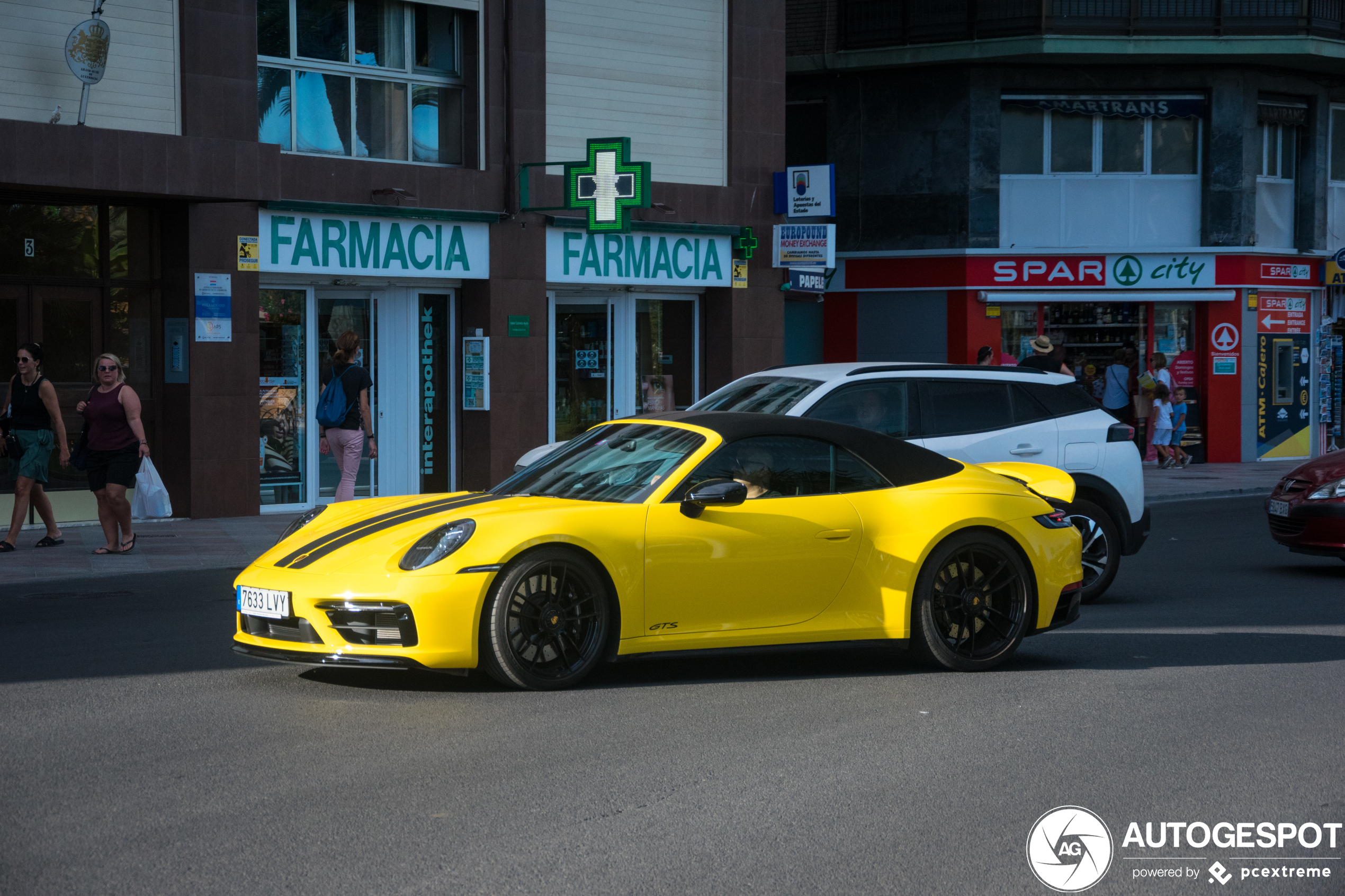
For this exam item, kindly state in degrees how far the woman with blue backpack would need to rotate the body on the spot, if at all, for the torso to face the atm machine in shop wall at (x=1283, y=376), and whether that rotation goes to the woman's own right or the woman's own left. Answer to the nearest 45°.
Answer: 0° — they already face it

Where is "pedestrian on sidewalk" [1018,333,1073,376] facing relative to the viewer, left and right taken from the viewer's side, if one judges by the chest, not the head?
facing away from the viewer

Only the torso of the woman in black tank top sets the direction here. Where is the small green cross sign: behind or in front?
behind

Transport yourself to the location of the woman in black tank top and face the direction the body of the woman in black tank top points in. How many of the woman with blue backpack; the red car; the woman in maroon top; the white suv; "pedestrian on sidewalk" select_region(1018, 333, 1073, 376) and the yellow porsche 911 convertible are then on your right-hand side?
0

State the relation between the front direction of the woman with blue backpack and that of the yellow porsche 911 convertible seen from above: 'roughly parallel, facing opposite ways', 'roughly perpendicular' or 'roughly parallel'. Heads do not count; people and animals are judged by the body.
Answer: roughly parallel, facing opposite ways

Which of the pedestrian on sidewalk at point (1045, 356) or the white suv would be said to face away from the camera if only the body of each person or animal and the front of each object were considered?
the pedestrian on sidewalk

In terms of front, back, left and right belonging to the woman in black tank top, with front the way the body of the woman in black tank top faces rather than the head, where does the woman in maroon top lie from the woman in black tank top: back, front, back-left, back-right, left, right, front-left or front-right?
left

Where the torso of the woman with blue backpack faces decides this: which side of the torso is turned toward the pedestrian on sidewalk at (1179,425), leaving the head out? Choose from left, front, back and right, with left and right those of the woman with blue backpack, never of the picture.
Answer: front

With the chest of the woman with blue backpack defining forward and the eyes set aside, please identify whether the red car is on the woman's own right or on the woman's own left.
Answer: on the woman's own right

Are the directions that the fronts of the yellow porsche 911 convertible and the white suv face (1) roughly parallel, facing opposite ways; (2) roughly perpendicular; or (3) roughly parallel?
roughly parallel

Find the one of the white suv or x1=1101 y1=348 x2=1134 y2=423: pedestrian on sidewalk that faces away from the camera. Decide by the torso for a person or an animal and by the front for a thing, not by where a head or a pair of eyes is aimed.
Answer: the pedestrian on sidewalk

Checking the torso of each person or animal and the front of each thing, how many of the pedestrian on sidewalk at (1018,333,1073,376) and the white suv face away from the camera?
1

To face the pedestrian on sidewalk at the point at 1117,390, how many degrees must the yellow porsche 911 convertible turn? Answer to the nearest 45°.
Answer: approximately 135° to its right

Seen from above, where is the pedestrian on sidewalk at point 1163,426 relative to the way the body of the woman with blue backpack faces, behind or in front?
in front

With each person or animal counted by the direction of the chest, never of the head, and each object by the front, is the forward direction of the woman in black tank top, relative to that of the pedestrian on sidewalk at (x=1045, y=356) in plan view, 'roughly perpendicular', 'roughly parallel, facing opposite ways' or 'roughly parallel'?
roughly parallel, facing opposite ways

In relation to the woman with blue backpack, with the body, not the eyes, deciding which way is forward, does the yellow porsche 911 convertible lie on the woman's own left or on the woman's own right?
on the woman's own right

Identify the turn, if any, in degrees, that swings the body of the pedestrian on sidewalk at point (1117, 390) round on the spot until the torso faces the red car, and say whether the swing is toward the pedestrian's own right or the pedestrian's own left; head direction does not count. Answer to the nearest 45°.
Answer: approximately 180°

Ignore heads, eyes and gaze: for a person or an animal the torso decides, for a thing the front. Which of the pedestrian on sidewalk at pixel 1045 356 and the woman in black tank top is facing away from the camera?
the pedestrian on sidewalk

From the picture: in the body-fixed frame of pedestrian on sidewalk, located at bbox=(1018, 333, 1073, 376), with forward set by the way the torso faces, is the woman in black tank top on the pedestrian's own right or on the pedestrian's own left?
on the pedestrian's own left
